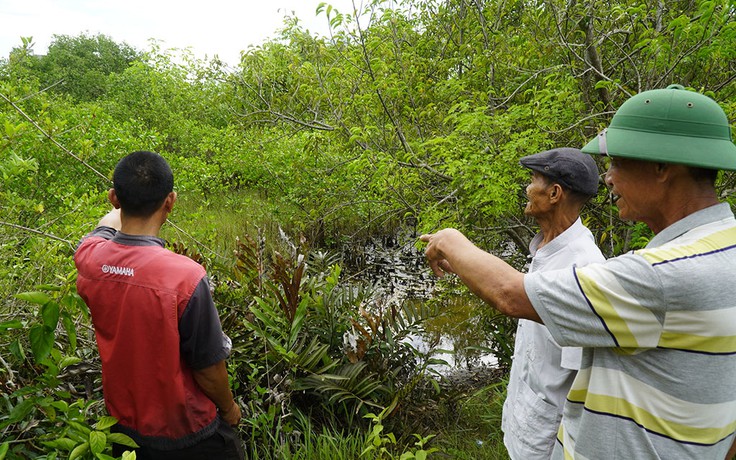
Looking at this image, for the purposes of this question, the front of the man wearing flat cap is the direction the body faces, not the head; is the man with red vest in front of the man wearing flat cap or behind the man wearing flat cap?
in front

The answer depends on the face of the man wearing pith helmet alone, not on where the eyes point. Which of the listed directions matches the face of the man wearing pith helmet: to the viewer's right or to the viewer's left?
to the viewer's left

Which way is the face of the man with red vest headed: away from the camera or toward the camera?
away from the camera

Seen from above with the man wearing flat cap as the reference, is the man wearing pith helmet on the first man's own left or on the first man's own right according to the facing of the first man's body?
on the first man's own left

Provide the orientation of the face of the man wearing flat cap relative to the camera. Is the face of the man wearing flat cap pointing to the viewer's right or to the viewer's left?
to the viewer's left

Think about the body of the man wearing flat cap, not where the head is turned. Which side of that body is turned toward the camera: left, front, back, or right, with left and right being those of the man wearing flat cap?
left

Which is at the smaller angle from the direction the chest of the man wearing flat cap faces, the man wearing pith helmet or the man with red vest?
the man with red vest
